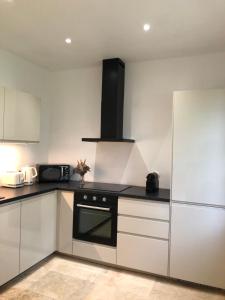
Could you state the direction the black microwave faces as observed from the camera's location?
facing the viewer

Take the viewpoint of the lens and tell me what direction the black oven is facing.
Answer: facing the viewer and to the left of the viewer

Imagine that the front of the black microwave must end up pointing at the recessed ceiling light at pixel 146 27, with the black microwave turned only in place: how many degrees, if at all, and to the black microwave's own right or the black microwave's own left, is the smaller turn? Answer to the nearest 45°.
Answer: approximately 45° to the black microwave's own left

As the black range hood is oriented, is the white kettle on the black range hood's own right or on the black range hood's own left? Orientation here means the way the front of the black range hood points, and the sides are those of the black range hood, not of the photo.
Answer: on the black range hood's own right

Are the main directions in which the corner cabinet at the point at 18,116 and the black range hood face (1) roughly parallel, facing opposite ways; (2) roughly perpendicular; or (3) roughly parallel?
roughly perpendicular

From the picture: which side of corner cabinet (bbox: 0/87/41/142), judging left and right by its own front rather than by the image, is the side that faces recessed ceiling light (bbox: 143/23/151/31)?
front

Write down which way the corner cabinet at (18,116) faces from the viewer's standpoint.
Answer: facing the viewer and to the right of the viewer

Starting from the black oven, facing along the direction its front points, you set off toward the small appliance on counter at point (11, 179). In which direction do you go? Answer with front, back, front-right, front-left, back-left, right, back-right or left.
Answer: front-right

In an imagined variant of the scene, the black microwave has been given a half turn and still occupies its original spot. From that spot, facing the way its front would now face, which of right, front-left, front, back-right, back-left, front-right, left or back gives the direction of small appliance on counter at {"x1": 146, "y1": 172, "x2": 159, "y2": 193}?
back-right

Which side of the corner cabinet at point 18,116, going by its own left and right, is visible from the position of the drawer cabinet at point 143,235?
front

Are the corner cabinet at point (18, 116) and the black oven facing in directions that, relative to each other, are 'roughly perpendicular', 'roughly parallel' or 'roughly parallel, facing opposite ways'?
roughly perpendicular

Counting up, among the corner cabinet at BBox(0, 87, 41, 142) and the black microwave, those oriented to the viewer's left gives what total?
0

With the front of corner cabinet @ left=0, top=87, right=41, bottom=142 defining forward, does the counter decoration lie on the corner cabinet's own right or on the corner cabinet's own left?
on the corner cabinet's own left
